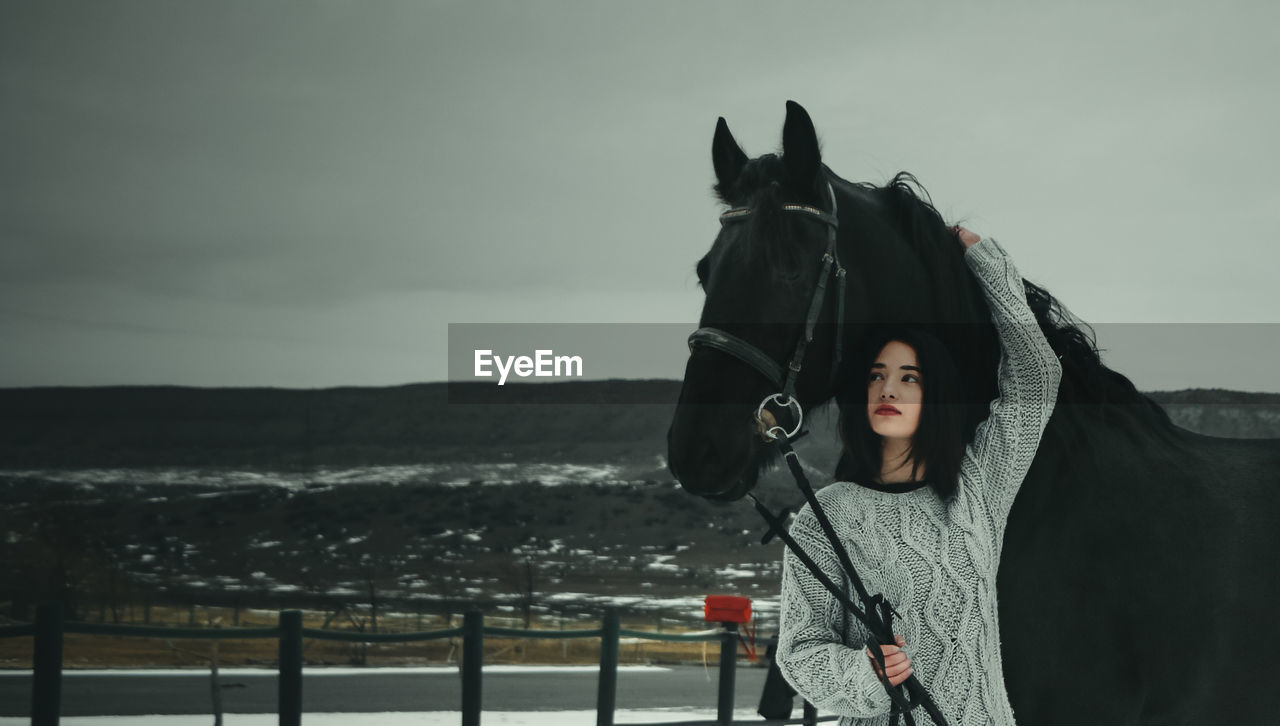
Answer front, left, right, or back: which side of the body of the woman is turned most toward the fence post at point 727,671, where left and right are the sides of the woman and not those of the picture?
back

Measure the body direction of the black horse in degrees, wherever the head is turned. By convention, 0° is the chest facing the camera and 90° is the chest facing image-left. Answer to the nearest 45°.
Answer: approximately 45°

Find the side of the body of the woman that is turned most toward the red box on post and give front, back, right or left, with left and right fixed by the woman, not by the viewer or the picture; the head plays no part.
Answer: back

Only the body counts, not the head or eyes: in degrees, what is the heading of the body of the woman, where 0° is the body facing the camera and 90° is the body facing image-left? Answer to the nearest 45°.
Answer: approximately 0°
